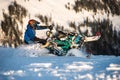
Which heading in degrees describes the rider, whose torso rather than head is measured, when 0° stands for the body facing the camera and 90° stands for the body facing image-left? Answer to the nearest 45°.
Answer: approximately 270°
